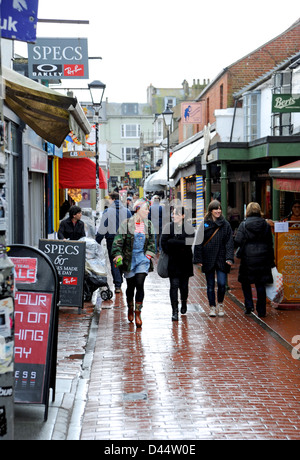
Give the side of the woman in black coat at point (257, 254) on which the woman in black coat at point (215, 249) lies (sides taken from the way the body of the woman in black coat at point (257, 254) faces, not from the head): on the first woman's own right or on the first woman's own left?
on the first woman's own left

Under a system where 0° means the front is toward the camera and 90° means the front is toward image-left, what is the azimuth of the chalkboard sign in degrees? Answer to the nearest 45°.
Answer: approximately 0°

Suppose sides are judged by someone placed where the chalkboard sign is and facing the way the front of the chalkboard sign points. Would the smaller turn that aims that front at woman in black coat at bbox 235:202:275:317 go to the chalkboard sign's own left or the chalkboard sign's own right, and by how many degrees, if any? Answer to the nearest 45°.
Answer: approximately 90° to the chalkboard sign's own left
